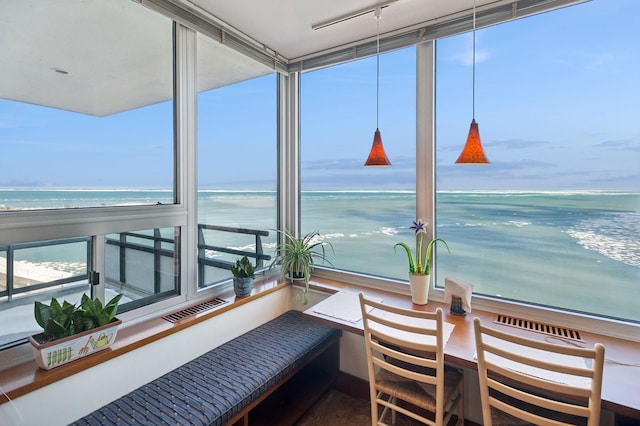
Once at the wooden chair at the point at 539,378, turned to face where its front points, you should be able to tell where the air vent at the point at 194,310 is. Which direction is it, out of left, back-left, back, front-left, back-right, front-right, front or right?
back-left

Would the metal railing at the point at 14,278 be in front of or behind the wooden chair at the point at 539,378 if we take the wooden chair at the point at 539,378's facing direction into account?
behind

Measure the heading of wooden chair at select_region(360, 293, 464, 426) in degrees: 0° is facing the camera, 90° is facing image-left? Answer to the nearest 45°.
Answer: approximately 225°

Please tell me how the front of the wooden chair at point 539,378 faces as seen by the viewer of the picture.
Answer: facing away from the viewer and to the right of the viewer

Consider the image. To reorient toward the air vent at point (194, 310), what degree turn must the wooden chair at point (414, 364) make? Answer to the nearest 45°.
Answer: approximately 135° to its left
